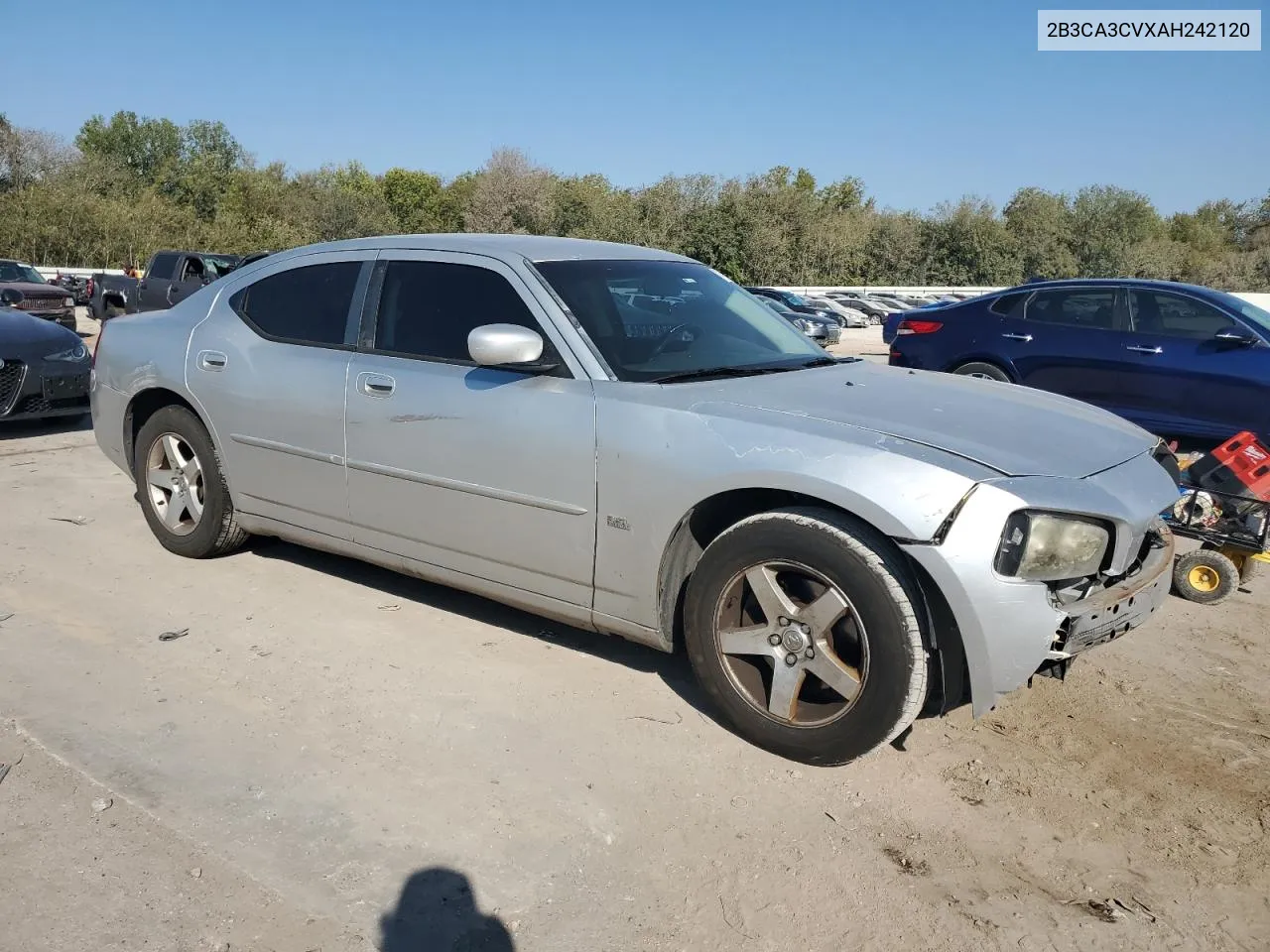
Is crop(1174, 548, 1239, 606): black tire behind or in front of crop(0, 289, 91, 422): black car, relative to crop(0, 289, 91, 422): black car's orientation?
in front

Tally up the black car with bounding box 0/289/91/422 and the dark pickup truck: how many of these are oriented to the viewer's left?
0

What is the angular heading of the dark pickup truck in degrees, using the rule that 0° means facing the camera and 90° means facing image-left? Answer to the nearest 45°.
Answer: approximately 315°

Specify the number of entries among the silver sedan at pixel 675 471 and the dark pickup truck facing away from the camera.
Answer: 0

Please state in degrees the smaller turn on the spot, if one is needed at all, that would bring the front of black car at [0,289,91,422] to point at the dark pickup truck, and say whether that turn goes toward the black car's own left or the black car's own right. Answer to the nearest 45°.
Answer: approximately 135° to the black car's own left

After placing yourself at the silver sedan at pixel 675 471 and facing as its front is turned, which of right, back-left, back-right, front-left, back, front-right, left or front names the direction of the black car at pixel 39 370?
back

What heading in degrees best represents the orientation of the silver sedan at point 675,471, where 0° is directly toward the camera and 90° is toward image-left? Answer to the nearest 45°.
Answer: approximately 315°

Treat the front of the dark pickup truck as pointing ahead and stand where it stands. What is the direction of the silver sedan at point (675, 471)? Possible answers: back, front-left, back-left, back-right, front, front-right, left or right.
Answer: front-right
